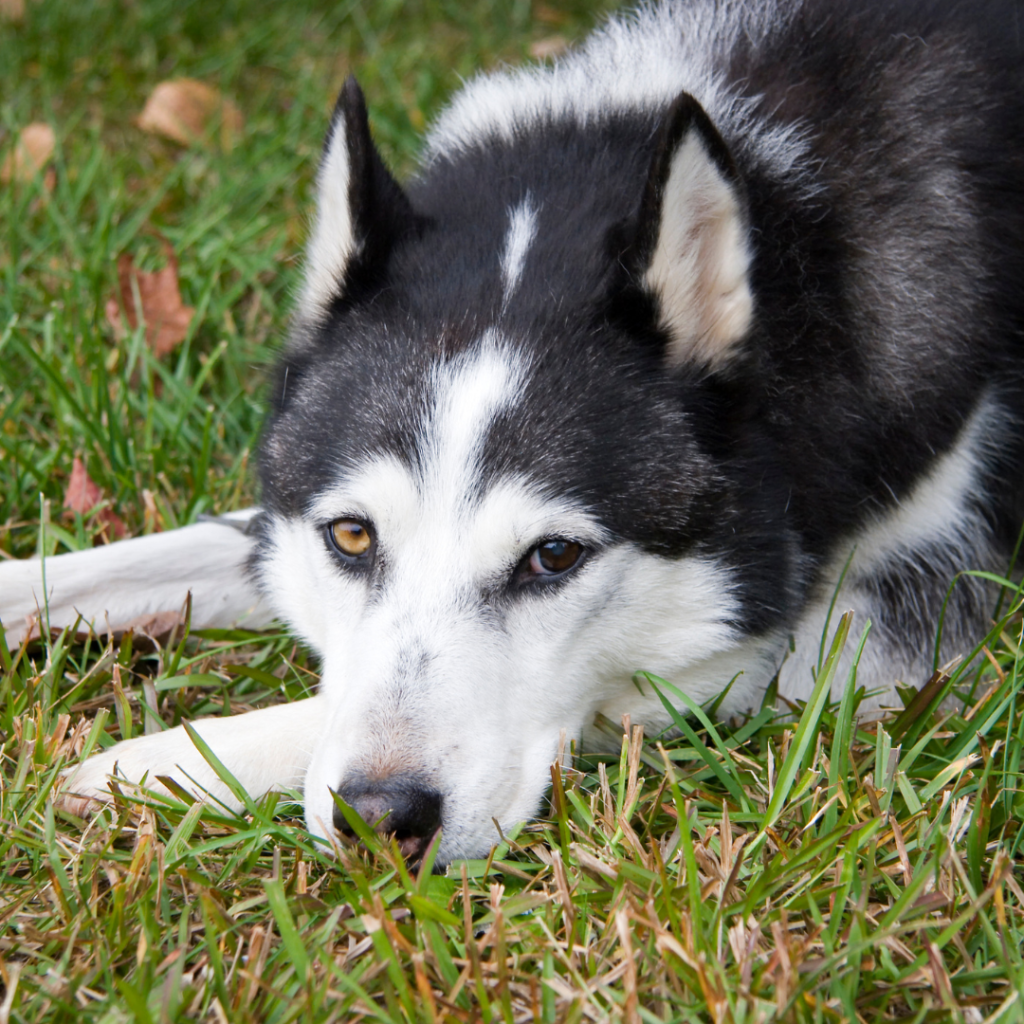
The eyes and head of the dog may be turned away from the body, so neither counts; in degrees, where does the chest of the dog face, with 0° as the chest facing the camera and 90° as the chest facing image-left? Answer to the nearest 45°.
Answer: approximately 45°

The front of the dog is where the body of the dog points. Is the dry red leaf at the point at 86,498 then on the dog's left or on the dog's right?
on the dog's right

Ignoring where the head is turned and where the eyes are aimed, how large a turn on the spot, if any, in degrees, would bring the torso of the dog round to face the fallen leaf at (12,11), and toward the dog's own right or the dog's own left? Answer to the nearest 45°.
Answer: approximately 90° to the dog's own right

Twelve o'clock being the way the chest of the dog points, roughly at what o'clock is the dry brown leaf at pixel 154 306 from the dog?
The dry brown leaf is roughly at 3 o'clock from the dog.

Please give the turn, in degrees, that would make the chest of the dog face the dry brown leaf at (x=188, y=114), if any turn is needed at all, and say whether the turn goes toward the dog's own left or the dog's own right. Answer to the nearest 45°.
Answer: approximately 90° to the dog's own right

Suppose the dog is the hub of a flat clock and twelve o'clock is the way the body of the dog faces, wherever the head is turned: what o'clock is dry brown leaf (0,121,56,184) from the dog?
The dry brown leaf is roughly at 3 o'clock from the dog.

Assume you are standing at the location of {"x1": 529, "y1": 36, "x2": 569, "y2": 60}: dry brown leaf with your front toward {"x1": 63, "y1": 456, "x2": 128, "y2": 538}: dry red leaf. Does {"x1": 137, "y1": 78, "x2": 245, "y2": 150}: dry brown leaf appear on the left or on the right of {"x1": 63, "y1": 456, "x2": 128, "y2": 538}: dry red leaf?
right
